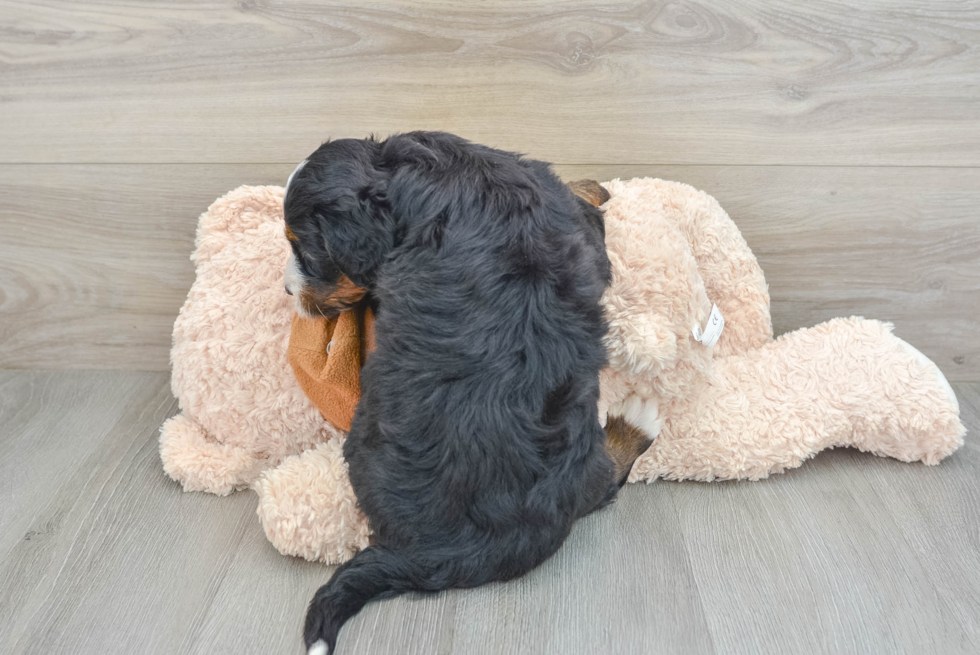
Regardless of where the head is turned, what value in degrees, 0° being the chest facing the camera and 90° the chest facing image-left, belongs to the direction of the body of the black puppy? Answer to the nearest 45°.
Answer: approximately 180°
